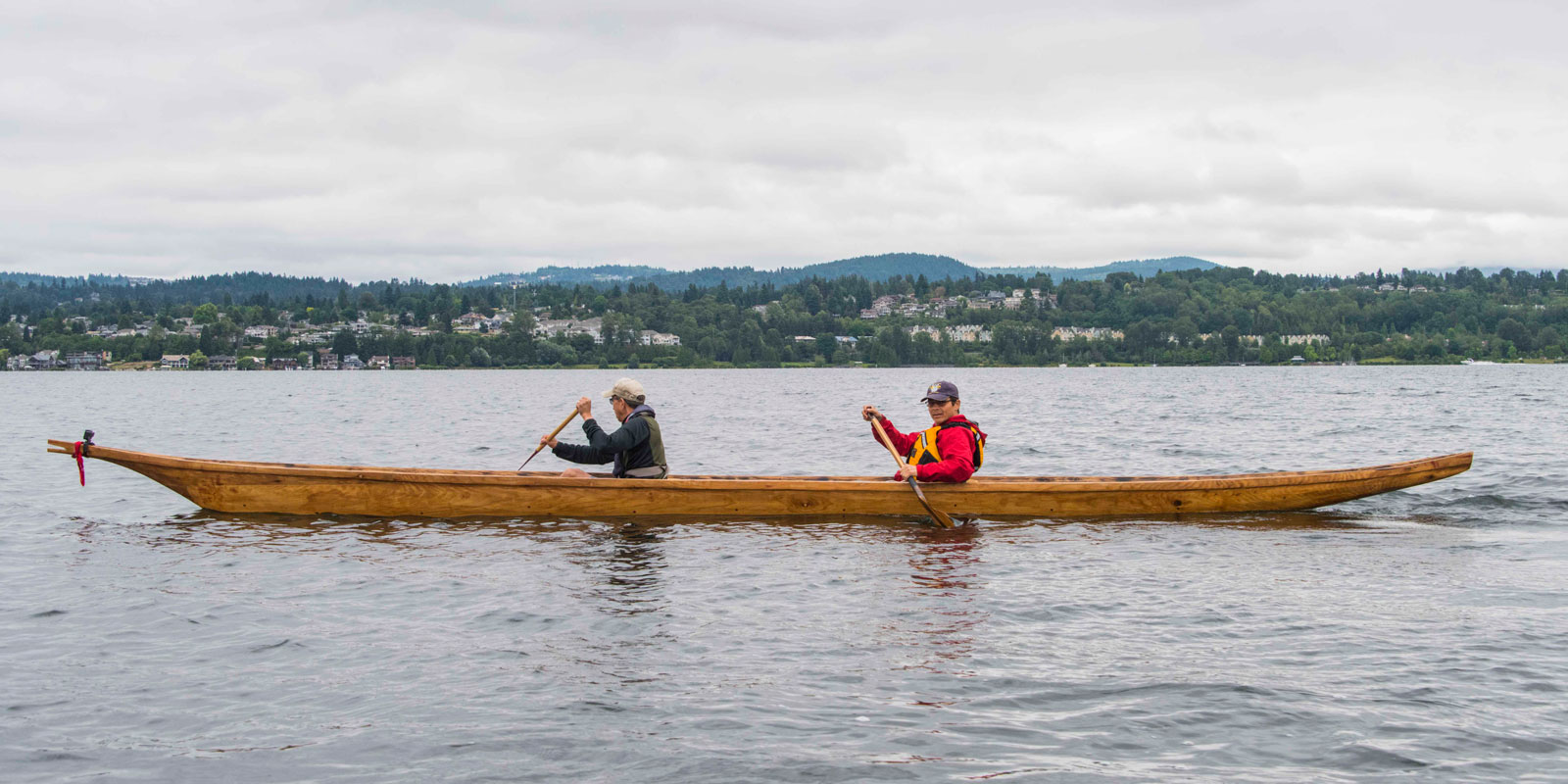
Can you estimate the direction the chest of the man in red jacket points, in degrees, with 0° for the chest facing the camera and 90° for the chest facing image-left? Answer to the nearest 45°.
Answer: approximately 45°

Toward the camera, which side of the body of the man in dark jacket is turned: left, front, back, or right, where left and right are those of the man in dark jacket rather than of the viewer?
left

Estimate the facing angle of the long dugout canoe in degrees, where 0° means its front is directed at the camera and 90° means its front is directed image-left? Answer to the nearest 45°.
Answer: approximately 90°

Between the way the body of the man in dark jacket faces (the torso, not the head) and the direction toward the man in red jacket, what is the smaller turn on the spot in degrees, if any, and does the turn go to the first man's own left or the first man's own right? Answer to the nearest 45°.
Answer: approximately 180°
